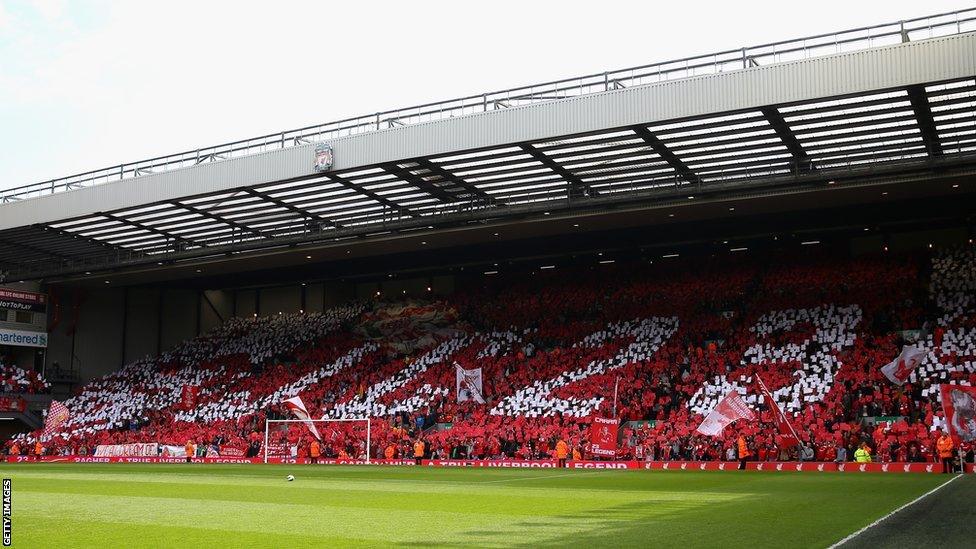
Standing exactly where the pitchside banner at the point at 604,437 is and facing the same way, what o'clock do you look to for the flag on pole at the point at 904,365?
The flag on pole is roughly at 9 o'clock from the pitchside banner.

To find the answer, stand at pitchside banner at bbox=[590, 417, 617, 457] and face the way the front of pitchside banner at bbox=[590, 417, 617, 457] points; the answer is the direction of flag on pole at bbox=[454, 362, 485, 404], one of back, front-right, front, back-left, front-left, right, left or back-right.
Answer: back-right

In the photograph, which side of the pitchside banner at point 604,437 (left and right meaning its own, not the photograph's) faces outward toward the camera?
front

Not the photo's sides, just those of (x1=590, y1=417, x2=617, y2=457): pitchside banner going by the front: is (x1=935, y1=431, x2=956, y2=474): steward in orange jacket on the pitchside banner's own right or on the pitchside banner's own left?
on the pitchside banner's own left

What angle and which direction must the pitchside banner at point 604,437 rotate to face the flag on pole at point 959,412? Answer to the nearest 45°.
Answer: approximately 45° to its left
